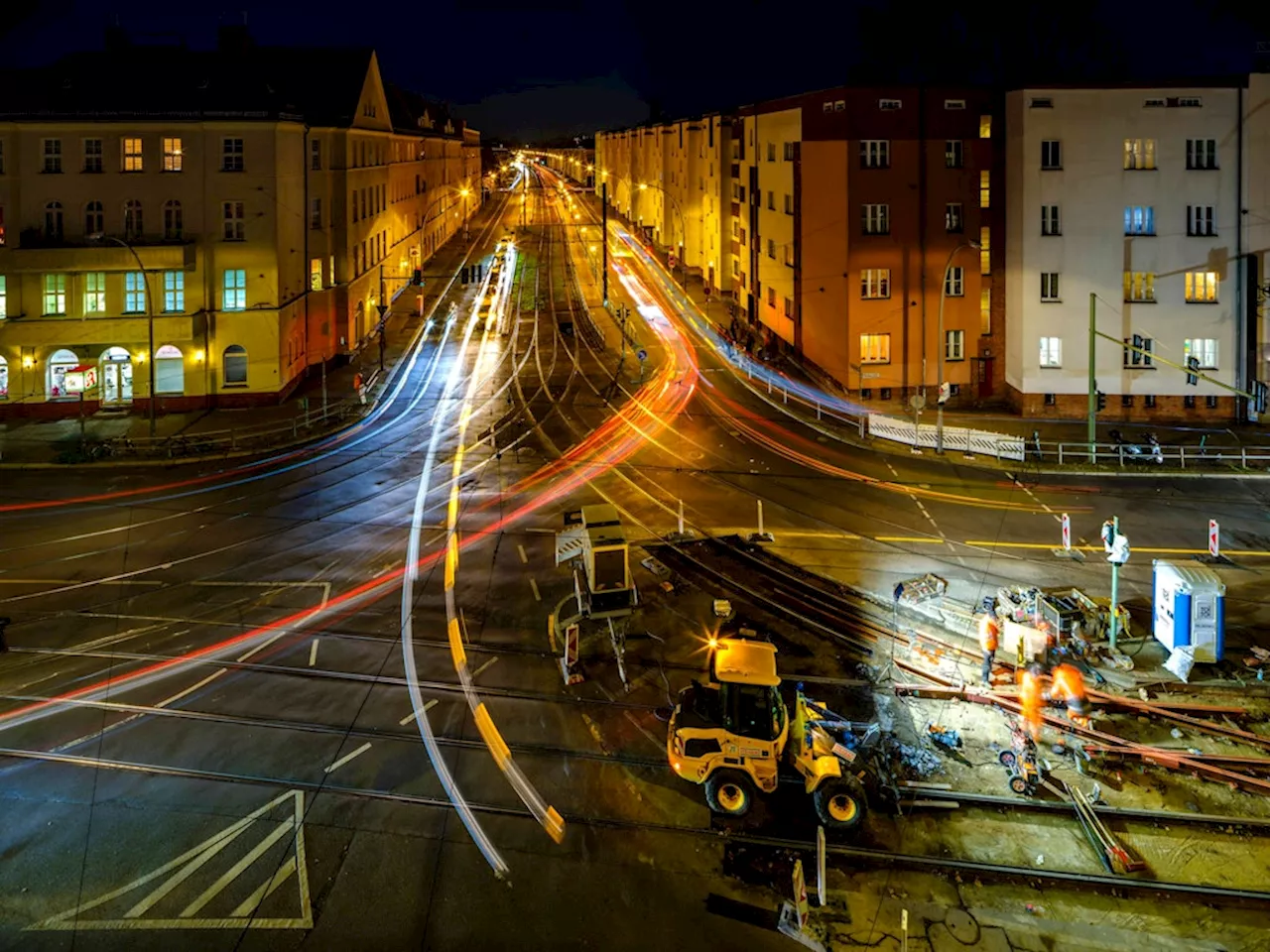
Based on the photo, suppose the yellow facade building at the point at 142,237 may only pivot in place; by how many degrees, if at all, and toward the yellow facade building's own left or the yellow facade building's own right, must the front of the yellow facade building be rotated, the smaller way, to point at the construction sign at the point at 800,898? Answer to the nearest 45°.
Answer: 0° — it already faces it

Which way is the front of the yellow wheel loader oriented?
to the viewer's right

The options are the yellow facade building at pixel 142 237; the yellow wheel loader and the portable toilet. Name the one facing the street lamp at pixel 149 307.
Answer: the yellow facade building

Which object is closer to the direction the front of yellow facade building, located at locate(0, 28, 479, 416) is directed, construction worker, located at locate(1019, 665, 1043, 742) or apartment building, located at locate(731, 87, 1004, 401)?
the construction worker

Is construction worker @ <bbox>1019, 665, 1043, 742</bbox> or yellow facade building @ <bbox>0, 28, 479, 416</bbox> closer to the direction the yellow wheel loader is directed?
the construction worker
